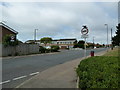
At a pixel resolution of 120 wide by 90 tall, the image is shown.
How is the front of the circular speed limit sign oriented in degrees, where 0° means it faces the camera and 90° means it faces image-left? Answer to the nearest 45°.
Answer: approximately 0°
